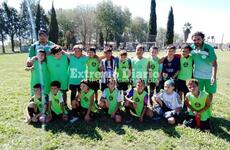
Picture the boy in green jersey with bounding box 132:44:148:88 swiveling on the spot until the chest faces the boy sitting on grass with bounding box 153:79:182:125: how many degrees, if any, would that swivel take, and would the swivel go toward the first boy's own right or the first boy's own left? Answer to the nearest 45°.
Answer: approximately 45° to the first boy's own left

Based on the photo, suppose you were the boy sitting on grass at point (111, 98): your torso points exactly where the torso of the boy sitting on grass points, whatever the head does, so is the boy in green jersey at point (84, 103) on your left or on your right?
on your right

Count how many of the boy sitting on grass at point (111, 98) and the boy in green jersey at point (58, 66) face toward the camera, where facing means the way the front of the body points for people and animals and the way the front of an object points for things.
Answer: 2

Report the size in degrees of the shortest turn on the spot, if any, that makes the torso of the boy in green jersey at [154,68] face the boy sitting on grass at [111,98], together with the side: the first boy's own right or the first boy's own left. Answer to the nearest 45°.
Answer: approximately 45° to the first boy's own right

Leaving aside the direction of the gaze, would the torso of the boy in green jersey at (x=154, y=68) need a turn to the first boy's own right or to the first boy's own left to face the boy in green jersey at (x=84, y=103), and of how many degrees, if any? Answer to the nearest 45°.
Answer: approximately 45° to the first boy's own right
